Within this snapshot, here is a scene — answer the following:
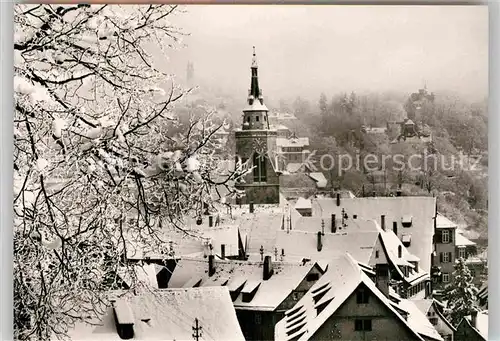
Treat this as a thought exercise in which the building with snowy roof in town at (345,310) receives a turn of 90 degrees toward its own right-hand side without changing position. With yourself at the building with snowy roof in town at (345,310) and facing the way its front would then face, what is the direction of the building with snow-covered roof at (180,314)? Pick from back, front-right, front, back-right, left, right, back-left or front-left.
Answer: front

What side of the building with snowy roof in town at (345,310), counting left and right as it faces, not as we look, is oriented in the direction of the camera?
front
